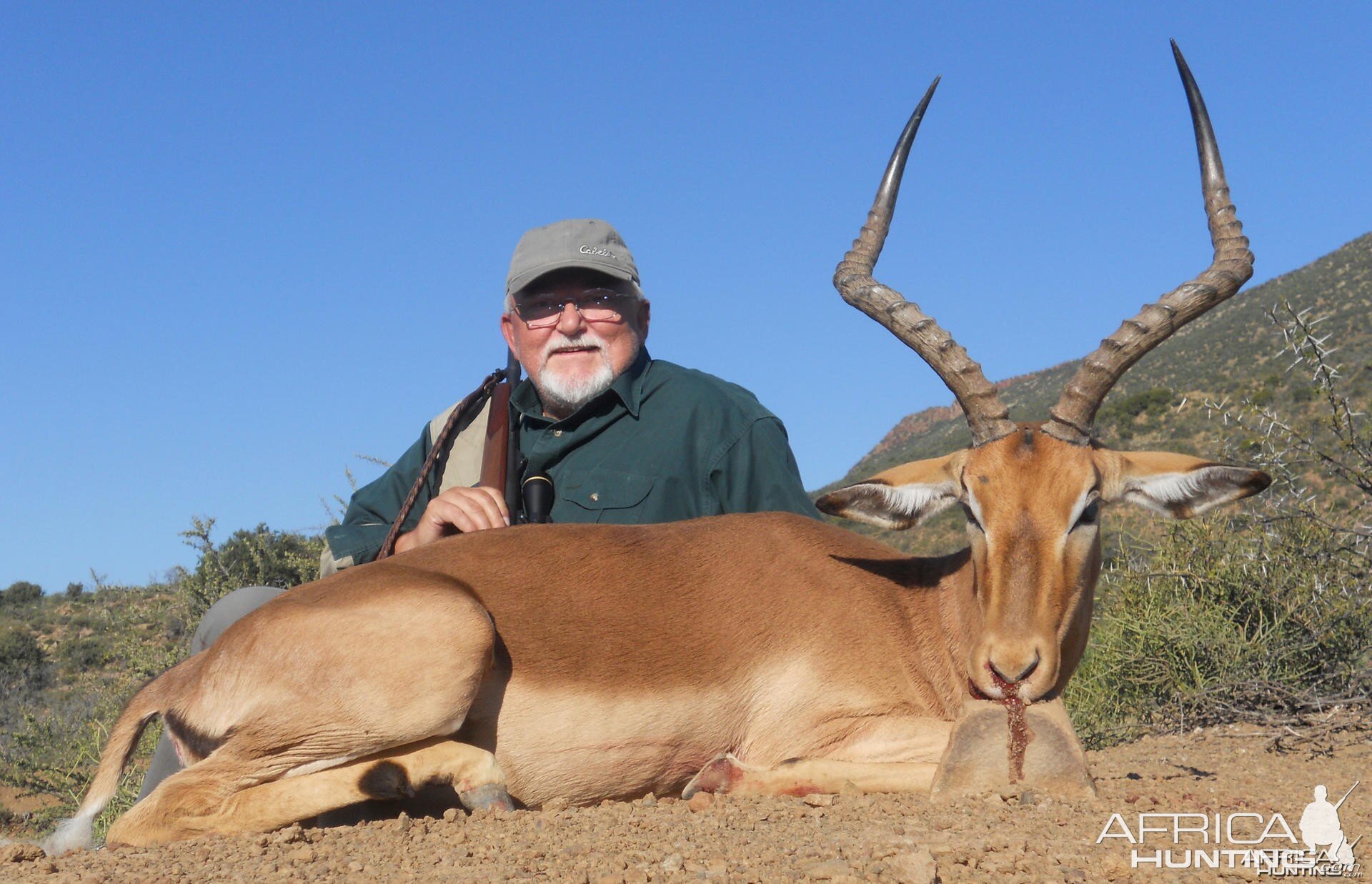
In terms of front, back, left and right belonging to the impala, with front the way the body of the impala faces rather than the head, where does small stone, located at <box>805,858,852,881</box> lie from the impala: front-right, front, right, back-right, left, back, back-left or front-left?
right

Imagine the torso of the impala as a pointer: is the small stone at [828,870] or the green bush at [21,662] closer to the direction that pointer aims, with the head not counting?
the small stone

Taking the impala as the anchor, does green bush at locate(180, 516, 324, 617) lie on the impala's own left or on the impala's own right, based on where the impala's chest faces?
on the impala's own left

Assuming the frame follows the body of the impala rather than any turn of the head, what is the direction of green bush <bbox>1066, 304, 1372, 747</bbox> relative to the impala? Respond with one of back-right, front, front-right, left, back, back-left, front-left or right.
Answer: front-left

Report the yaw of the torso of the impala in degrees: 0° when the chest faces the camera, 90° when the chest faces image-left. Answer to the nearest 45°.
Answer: approximately 270°

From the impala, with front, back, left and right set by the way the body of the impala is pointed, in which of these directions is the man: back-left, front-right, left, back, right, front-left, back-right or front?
left

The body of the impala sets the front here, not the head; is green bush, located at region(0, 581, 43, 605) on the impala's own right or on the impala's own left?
on the impala's own left

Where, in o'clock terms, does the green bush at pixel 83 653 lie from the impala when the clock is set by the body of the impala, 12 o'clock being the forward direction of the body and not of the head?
The green bush is roughly at 8 o'clock from the impala.

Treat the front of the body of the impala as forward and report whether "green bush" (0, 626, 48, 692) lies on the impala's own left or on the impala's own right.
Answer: on the impala's own left
